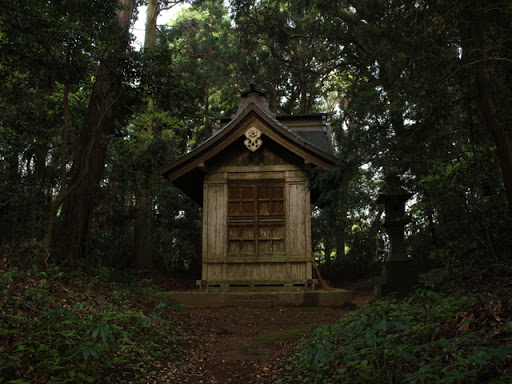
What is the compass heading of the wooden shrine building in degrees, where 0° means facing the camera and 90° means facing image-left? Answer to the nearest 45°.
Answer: approximately 0°

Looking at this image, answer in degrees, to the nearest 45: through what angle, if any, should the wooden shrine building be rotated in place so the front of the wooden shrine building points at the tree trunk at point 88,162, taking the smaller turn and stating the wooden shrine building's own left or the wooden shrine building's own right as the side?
approximately 90° to the wooden shrine building's own right

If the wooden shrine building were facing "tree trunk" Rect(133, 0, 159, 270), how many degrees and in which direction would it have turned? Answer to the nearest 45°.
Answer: approximately 135° to its right
